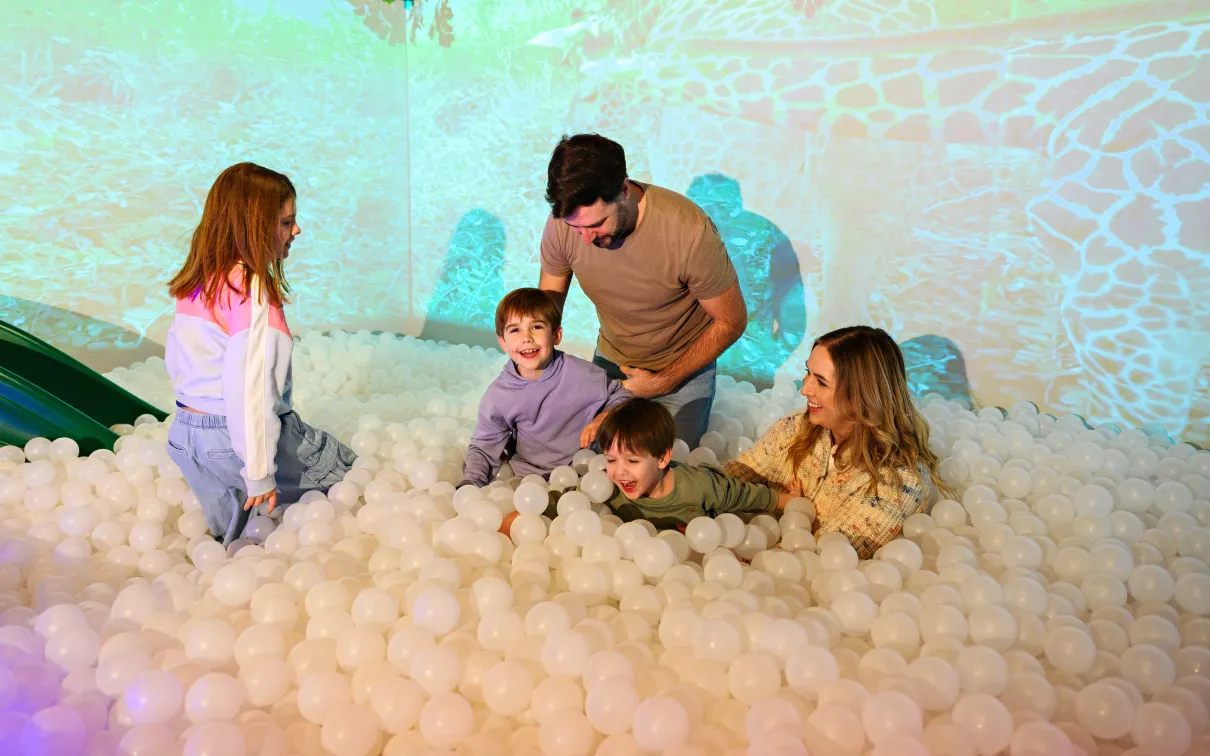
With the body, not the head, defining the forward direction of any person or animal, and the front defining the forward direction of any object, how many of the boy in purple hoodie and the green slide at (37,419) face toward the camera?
1

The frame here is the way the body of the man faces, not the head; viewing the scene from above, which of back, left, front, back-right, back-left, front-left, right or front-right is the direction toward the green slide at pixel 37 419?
front-right

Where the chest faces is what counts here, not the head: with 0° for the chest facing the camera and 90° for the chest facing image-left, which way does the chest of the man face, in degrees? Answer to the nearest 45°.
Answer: approximately 45°

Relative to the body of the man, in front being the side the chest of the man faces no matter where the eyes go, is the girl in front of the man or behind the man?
in front

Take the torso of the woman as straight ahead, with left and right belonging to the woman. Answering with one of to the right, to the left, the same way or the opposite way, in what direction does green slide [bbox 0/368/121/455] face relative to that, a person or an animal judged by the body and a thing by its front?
the opposite way

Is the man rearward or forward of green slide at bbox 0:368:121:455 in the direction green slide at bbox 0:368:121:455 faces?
forward

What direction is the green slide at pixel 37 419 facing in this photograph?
to the viewer's right

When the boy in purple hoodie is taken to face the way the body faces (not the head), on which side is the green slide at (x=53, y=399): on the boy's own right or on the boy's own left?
on the boy's own right

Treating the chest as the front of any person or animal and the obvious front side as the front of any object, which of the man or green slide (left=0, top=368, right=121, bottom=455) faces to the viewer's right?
the green slide
